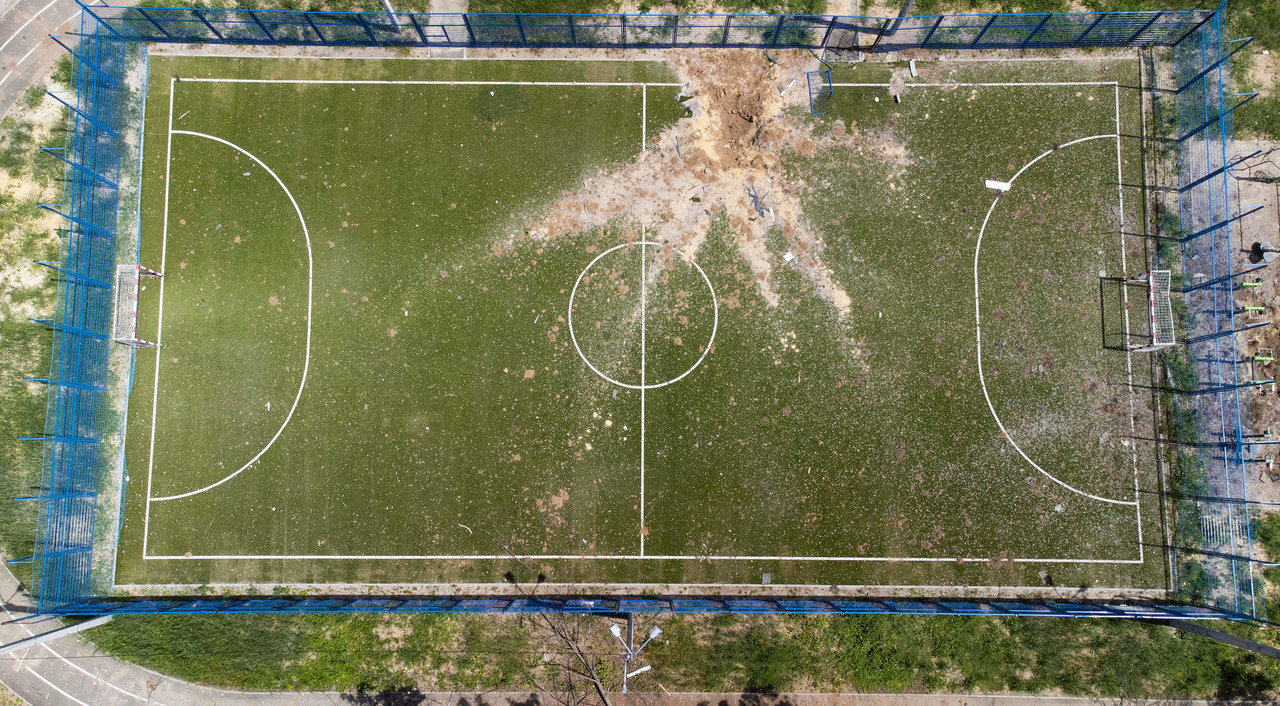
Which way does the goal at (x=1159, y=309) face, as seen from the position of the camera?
facing to the left of the viewer

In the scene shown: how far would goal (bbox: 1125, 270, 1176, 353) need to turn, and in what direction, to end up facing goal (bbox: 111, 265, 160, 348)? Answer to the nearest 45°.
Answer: approximately 45° to its left
